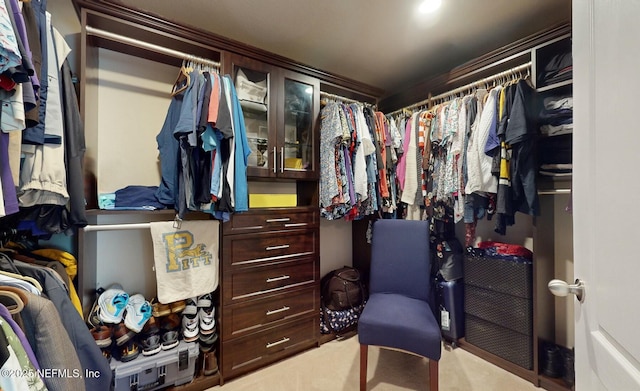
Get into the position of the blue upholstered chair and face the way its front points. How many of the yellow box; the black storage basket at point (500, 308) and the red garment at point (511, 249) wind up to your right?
1

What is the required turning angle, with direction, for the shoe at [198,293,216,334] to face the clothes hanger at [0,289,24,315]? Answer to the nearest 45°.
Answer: approximately 45° to its right

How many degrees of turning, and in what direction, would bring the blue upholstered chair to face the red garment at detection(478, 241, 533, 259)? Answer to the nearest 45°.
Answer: approximately 135° to its left

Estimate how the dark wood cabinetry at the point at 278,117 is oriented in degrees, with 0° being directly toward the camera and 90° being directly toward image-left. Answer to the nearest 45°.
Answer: approximately 315°

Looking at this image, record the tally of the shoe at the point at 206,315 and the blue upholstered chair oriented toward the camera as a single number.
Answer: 2

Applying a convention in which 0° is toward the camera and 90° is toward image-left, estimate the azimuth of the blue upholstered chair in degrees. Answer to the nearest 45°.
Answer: approximately 0°
